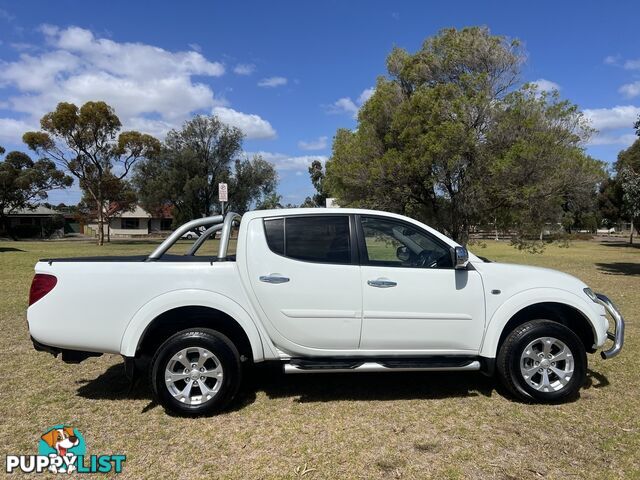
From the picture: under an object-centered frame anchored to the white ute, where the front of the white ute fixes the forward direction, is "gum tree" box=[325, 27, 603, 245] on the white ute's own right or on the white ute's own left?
on the white ute's own left

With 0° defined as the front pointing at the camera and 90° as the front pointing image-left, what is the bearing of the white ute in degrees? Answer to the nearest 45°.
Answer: approximately 270°
